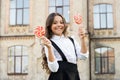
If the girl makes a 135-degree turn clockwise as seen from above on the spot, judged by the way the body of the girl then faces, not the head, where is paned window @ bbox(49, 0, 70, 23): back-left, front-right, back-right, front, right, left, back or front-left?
right

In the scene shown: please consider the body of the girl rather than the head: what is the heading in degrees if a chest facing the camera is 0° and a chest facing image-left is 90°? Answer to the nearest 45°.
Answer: approximately 315°
